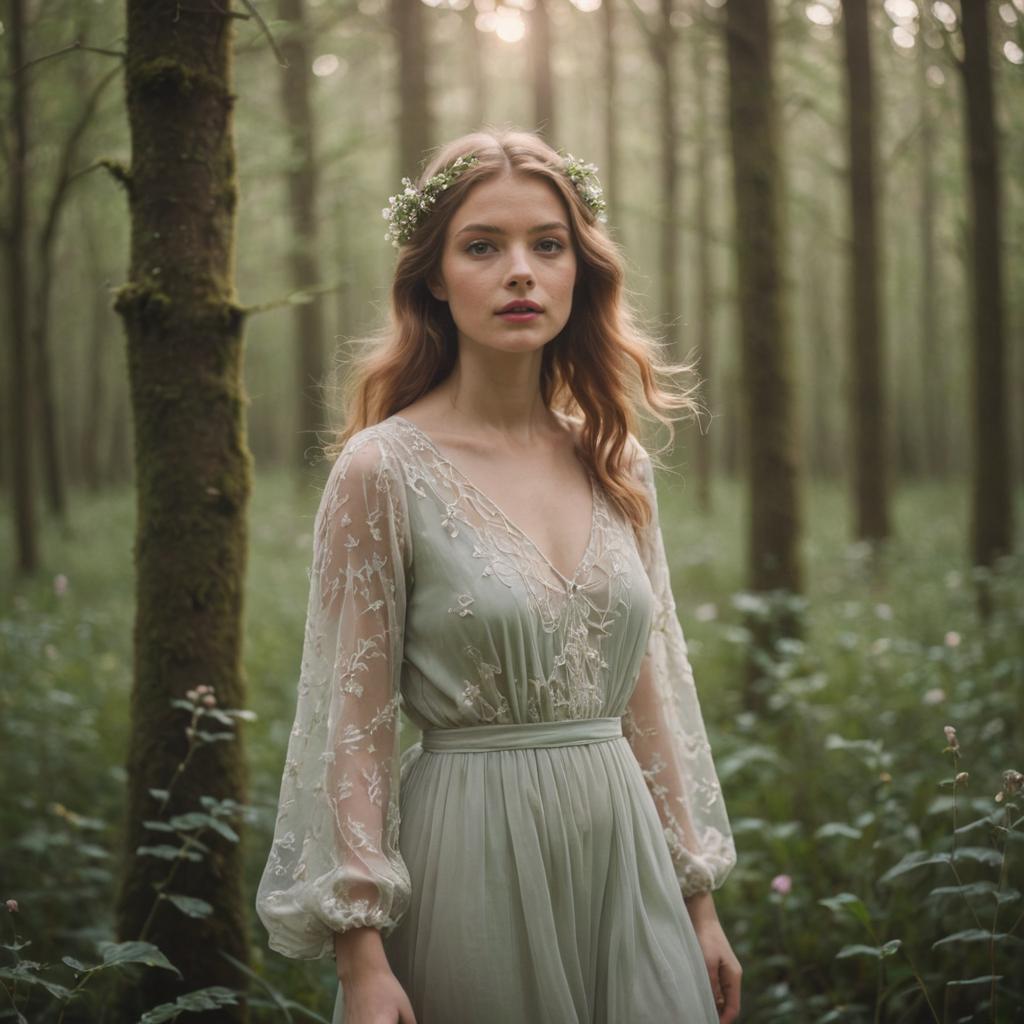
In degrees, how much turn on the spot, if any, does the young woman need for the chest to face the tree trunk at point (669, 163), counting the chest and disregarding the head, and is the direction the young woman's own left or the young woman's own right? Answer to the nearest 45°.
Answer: approximately 135° to the young woman's own left

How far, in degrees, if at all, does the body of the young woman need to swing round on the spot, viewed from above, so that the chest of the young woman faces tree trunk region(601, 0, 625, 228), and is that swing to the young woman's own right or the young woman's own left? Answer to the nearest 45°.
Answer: approximately 135° to the young woman's own left

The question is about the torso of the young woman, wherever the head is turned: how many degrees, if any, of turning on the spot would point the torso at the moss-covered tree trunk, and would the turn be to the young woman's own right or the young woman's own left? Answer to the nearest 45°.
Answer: approximately 180°

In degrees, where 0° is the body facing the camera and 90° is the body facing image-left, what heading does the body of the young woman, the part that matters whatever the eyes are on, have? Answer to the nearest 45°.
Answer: approximately 315°

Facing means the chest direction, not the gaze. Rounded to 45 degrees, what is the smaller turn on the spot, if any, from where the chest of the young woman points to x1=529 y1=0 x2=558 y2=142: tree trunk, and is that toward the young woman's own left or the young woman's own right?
approximately 135° to the young woman's own left

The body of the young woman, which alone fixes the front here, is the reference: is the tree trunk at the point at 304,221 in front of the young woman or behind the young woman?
behind
